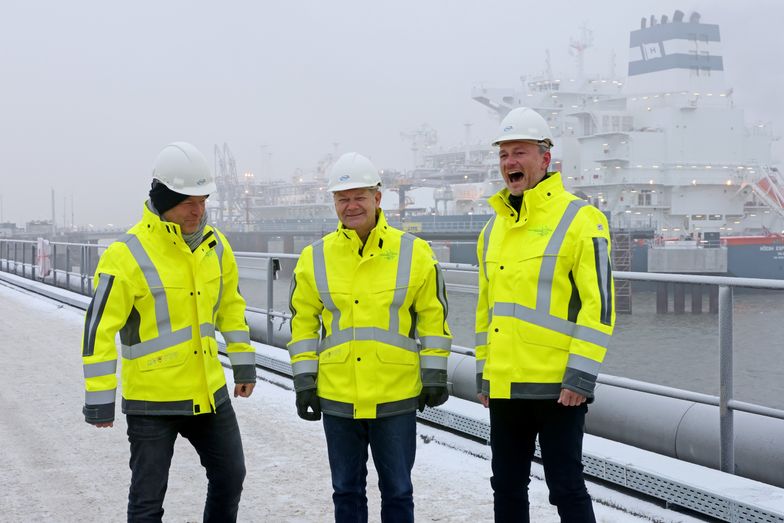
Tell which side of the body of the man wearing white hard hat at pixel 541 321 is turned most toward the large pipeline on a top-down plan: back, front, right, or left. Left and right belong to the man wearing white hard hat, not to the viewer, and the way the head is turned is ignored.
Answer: back

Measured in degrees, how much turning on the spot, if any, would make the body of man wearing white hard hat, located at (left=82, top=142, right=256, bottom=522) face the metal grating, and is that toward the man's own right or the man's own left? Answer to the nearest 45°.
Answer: approximately 45° to the man's own left

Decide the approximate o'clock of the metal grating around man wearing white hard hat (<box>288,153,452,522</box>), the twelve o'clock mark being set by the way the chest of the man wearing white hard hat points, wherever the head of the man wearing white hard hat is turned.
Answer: The metal grating is roughly at 8 o'clock from the man wearing white hard hat.

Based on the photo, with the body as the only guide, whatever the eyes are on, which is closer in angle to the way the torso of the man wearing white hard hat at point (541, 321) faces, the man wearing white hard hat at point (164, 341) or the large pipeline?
the man wearing white hard hat

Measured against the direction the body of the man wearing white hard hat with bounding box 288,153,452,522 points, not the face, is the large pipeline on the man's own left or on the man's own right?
on the man's own left

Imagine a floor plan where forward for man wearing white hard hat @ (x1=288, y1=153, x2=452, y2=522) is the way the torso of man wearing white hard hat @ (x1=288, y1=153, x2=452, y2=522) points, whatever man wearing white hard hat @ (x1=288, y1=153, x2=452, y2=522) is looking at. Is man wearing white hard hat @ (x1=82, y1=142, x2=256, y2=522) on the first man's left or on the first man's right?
on the first man's right

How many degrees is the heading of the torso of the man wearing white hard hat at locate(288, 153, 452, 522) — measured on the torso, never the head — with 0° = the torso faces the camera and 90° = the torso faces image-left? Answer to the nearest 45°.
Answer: approximately 0°

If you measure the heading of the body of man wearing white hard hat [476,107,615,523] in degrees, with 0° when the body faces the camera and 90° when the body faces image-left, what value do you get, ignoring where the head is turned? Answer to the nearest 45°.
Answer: approximately 45°

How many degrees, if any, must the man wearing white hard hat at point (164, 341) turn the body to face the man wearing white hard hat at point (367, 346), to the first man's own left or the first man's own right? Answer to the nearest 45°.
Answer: approximately 45° to the first man's own left

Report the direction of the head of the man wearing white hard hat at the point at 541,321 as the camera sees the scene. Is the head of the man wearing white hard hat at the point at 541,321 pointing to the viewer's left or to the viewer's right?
to the viewer's left

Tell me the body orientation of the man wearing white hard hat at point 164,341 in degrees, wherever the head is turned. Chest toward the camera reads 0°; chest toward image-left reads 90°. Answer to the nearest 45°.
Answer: approximately 315°
